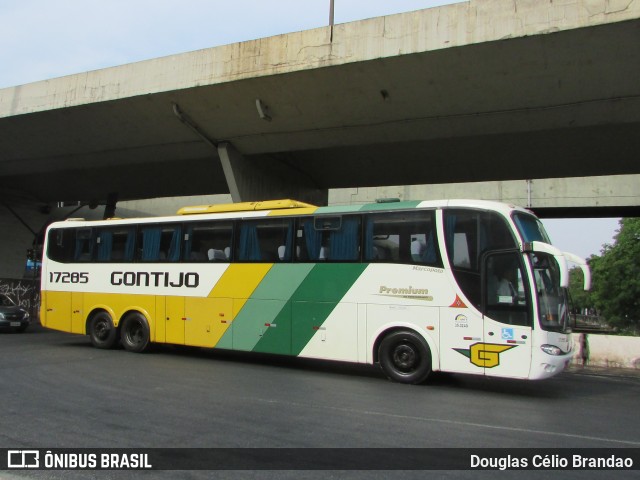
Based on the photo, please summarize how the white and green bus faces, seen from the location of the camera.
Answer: facing the viewer and to the right of the viewer

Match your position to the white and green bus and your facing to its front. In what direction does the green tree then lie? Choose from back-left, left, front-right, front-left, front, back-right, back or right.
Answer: left
